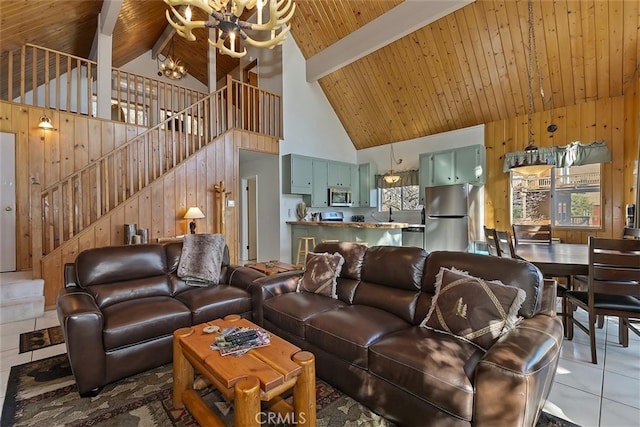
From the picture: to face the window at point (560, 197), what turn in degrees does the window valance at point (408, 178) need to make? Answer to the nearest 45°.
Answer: approximately 90° to its left

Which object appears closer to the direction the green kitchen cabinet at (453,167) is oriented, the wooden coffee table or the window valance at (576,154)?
the wooden coffee table

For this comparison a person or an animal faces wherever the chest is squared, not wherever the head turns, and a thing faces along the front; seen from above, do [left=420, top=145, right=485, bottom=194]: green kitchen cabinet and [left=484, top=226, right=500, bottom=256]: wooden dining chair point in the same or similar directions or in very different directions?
very different directions

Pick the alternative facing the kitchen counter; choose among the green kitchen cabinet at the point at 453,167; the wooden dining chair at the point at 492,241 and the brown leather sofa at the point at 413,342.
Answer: the green kitchen cabinet

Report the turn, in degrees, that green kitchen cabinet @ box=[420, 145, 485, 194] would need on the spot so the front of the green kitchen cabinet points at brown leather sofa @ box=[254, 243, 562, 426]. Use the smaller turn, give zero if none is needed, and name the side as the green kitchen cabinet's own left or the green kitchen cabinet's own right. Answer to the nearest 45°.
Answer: approximately 45° to the green kitchen cabinet's own left
